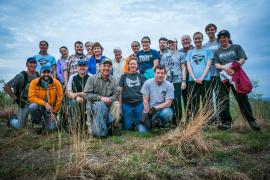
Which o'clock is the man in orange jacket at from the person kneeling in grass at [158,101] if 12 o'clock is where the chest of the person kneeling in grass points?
The man in orange jacket is roughly at 3 o'clock from the person kneeling in grass.

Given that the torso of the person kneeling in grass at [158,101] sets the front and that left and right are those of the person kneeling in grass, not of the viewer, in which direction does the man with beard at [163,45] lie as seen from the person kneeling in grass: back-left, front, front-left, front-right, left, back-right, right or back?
back

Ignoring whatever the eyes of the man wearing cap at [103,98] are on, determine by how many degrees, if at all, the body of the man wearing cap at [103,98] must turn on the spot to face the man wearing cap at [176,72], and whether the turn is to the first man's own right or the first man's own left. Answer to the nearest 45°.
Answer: approximately 90° to the first man's own left

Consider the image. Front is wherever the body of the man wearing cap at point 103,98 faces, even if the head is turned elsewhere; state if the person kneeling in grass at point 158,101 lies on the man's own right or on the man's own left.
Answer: on the man's own left

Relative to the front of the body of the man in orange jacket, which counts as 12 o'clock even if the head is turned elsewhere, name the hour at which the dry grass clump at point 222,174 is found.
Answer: The dry grass clump is roughly at 11 o'clock from the man in orange jacket.

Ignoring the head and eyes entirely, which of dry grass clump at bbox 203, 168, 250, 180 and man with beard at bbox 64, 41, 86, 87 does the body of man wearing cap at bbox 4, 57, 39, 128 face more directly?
the dry grass clump

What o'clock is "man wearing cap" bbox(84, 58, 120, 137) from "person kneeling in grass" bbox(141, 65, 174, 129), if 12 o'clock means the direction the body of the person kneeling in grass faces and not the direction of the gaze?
The man wearing cap is roughly at 3 o'clock from the person kneeling in grass.

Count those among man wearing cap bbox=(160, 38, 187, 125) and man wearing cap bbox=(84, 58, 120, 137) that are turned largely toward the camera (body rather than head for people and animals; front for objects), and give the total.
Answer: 2

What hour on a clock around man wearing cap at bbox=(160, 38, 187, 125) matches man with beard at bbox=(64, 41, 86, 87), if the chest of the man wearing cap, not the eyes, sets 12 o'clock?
The man with beard is roughly at 3 o'clock from the man wearing cap.

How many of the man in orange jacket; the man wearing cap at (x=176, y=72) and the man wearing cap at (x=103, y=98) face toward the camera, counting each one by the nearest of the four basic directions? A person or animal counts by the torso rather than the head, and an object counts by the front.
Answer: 3

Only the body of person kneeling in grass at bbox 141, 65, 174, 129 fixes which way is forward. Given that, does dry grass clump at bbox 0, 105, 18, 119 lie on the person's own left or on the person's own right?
on the person's own right
